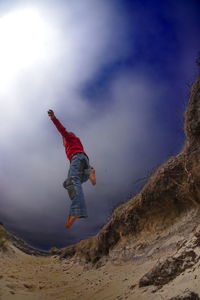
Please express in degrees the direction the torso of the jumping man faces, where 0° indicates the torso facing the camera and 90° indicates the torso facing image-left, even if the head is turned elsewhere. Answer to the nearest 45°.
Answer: approximately 90°
